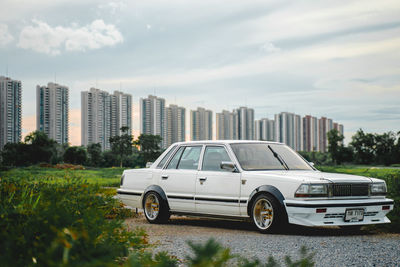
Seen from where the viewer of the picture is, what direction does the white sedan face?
facing the viewer and to the right of the viewer

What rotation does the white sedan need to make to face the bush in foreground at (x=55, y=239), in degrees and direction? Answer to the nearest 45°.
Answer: approximately 45° to its right
